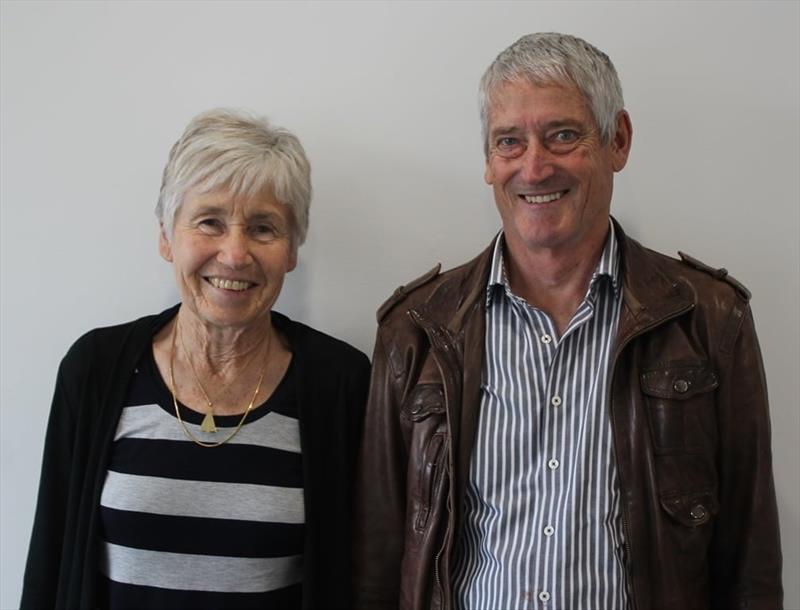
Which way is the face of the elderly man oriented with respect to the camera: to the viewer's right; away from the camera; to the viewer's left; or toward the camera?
toward the camera

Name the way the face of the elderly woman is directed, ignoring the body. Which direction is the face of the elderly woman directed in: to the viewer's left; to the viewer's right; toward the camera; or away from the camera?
toward the camera

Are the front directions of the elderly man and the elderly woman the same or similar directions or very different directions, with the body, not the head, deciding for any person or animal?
same or similar directions

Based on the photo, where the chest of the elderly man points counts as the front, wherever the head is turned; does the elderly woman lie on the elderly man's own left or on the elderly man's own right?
on the elderly man's own right

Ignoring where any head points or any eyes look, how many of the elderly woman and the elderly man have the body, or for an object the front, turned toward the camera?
2

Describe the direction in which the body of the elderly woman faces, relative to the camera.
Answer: toward the camera

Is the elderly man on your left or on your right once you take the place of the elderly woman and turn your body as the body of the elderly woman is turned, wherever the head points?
on your left

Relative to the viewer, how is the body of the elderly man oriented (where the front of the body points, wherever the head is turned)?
toward the camera
